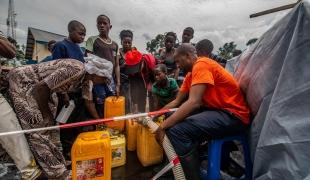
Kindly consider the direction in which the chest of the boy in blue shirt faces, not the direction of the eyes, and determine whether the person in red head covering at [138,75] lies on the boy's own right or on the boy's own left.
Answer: on the boy's own left

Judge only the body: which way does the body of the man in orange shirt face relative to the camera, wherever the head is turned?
to the viewer's left

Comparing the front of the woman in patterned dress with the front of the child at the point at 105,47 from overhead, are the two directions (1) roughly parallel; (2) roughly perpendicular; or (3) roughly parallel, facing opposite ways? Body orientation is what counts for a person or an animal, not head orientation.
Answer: roughly perpendicular

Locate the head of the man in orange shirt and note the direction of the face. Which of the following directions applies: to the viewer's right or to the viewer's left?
to the viewer's left

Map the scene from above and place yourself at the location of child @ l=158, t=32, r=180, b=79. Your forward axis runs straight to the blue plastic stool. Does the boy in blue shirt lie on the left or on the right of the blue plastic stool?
right

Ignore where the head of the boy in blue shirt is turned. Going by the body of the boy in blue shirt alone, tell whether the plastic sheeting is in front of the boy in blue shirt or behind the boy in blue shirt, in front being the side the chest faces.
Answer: in front

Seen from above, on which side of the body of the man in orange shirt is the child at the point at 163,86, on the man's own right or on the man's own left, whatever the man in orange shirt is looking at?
on the man's own right

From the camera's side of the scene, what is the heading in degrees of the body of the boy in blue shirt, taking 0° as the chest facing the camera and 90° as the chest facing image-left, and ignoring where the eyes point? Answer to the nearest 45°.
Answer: approximately 315°
